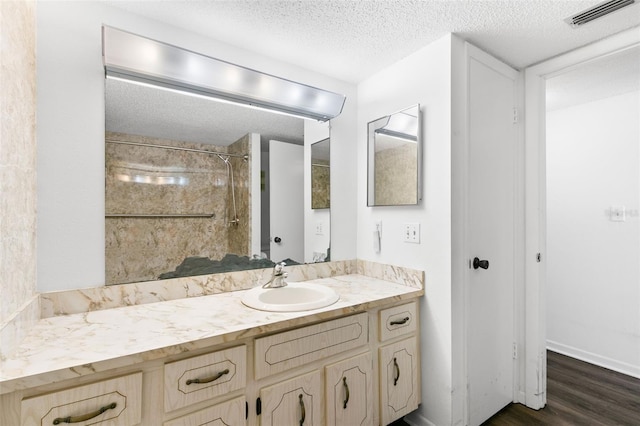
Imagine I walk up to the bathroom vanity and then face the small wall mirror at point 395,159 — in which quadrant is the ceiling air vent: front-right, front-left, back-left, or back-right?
front-right

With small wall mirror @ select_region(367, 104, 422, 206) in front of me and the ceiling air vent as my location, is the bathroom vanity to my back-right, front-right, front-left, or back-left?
front-left

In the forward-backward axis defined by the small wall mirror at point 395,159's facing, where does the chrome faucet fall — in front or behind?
in front

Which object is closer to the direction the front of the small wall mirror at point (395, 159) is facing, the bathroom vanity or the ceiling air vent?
the bathroom vanity

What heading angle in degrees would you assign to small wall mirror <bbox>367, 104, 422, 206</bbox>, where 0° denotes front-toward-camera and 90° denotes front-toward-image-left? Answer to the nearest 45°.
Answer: approximately 45°

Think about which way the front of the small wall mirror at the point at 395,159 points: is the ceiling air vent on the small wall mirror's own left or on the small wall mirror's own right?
on the small wall mirror's own left
